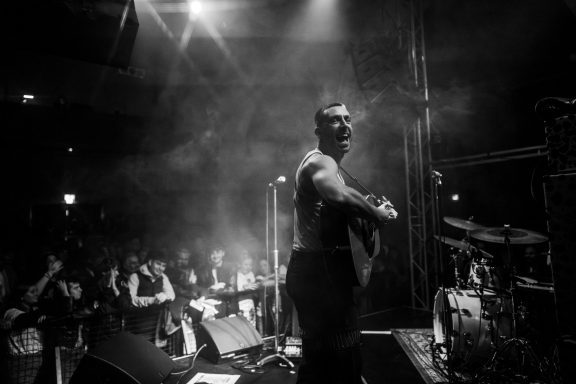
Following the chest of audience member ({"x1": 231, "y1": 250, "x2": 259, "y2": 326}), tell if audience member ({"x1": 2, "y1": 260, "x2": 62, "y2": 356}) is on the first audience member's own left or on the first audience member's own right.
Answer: on the first audience member's own right

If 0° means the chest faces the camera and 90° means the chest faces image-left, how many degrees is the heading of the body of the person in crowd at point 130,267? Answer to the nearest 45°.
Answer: approximately 315°

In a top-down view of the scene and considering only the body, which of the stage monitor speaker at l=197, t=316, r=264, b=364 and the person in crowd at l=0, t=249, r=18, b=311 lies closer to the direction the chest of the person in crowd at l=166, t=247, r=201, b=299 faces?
the stage monitor speaker

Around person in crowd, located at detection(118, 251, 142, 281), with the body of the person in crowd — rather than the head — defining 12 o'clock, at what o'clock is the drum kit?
The drum kit is roughly at 12 o'clock from the person in crowd.

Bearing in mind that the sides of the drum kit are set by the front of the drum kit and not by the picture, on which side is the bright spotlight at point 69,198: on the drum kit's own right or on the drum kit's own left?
on the drum kit's own right

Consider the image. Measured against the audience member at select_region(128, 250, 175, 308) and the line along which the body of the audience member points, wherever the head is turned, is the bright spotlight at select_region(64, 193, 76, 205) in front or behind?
behind

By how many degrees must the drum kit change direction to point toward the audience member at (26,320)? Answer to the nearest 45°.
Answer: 0° — it already faces them

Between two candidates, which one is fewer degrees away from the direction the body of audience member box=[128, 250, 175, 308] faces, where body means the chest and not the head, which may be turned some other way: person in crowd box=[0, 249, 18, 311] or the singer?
the singer

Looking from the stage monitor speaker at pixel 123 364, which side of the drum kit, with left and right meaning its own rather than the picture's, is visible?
front
